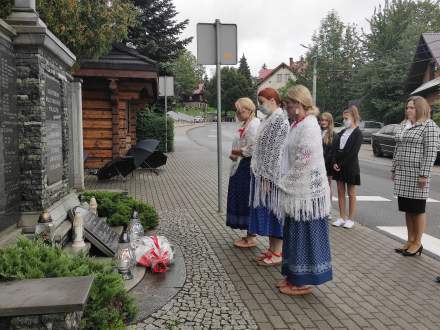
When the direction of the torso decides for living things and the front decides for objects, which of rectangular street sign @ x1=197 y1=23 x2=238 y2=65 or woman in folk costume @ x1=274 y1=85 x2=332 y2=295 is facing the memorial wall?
the woman in folk costume

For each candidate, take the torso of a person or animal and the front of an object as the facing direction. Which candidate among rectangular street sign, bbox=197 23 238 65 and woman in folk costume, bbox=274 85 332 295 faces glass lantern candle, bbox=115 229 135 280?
the woman in folk costume

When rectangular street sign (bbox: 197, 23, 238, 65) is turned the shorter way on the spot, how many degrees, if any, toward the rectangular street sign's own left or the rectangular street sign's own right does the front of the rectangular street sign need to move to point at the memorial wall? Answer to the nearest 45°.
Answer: approximately 135° to the rectangular street sign's own left

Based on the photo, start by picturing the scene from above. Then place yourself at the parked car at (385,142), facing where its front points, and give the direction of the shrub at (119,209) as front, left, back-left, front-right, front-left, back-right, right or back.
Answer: front-left

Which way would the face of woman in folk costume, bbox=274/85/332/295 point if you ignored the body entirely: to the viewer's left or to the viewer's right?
to the viewer's left

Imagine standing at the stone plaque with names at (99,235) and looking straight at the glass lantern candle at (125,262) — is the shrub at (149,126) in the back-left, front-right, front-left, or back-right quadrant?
back-left

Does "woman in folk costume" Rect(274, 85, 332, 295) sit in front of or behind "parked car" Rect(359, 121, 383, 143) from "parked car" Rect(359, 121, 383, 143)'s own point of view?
in front

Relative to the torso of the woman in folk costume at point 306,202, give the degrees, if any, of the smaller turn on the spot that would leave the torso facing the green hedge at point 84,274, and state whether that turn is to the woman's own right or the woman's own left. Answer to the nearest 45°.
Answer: approximately 45° to the woman's own left

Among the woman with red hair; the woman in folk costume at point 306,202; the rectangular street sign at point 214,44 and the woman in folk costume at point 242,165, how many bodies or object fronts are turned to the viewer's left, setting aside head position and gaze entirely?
3

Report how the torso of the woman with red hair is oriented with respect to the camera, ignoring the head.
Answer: to the viewer's left

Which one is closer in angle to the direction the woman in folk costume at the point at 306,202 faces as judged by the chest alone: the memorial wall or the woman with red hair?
the memorial wall

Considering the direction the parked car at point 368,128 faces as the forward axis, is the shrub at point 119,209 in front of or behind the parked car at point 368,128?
in front

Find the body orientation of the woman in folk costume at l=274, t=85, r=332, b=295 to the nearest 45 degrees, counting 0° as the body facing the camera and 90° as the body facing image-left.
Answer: approximately 90°

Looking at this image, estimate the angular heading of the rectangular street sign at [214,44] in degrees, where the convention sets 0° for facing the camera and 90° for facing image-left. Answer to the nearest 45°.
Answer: approximately 180°

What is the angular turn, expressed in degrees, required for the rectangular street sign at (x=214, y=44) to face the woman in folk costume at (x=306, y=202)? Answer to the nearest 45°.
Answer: approximately 180°

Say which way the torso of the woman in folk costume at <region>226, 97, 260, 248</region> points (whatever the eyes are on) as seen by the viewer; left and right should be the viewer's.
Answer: facing to the left of the viewer

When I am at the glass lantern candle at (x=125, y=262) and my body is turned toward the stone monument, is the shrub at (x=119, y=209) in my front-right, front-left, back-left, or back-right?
front-right
